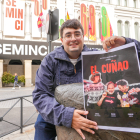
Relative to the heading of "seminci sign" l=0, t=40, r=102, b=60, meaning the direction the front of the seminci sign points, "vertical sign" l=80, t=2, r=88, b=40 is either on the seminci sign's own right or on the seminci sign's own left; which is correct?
on the seminci sign's own left

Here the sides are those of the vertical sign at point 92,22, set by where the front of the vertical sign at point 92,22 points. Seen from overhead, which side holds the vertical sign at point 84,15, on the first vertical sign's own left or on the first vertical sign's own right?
on the first vertical sign's own right

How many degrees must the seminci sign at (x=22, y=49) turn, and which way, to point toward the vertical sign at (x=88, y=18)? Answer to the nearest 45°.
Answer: approximately 90° to its left

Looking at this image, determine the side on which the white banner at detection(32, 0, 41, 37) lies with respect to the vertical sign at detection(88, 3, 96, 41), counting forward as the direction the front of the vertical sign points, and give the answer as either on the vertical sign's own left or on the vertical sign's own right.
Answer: on the vertical sign's own right

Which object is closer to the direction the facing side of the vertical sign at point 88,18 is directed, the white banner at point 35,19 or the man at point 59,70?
the man

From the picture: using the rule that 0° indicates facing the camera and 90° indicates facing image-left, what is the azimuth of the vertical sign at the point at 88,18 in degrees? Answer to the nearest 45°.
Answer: approximately 0°

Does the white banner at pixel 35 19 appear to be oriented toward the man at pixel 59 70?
yes

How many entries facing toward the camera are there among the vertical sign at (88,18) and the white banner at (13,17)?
2
